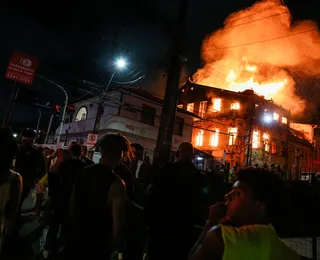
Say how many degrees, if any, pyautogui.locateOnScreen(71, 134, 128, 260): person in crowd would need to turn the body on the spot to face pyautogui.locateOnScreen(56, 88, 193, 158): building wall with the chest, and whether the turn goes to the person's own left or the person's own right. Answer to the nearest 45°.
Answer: approximately 45° to the person's own left

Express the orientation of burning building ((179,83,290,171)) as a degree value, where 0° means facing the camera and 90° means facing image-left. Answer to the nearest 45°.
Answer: approximately 45°

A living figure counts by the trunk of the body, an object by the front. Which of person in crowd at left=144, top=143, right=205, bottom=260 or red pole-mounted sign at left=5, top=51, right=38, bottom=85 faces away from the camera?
the person in crowd

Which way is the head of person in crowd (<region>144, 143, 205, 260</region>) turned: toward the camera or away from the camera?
away from the camera

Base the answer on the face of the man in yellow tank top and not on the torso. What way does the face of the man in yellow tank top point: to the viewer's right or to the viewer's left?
to the viewer's left

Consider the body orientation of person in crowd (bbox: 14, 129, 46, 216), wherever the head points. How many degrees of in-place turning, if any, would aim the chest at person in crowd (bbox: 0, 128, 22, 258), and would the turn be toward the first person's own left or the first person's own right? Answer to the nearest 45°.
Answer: approximately 180°

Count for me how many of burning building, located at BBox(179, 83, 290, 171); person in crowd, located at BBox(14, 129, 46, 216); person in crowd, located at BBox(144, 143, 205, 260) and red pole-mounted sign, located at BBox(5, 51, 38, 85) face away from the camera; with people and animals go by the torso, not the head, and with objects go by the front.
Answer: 2

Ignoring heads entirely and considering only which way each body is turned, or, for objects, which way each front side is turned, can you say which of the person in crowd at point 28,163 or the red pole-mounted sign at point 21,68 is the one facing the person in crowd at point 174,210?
the red pole-mounted sign

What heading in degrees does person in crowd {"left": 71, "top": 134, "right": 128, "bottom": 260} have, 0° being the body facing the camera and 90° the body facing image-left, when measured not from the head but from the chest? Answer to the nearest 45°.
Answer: approximately 225°

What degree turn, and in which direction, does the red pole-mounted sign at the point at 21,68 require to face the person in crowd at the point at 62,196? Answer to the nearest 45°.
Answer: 0° — it already faces them

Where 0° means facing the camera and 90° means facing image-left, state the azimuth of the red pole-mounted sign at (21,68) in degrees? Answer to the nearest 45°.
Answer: approximately 0°

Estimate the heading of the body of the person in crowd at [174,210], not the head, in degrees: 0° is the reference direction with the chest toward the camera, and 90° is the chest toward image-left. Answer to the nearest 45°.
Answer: approximately 180°
